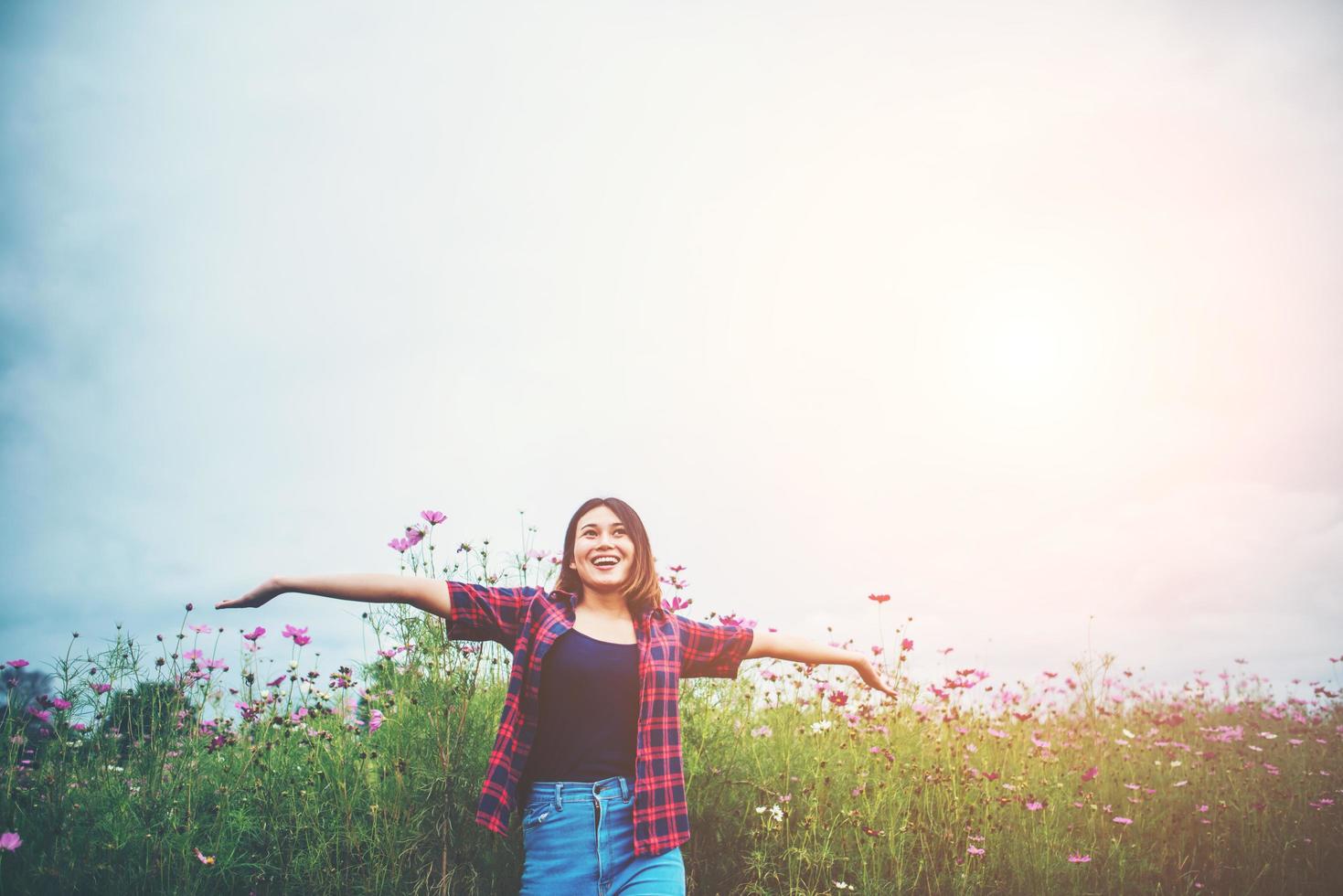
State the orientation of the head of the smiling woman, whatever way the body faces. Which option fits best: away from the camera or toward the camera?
toward the camera

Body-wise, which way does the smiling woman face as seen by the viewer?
toward the camera
